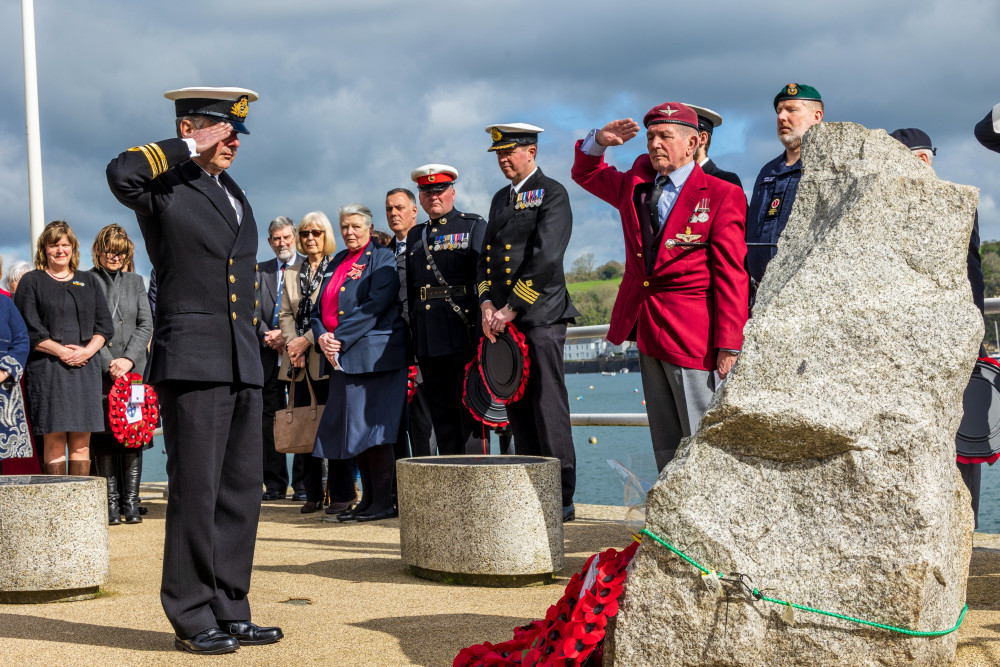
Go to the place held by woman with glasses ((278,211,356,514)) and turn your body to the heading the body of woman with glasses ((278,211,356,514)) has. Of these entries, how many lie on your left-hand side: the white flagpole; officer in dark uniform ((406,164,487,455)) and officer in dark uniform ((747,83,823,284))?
2

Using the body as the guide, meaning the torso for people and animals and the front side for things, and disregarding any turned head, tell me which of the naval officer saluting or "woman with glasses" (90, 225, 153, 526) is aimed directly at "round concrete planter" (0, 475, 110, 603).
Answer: the woman with glasses

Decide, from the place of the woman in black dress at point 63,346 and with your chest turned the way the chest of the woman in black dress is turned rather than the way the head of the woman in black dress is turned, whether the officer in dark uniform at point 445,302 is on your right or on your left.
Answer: on your left

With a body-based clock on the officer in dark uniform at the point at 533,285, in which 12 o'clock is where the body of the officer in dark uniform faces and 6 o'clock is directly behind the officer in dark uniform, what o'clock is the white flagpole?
The white flagpole is roughly at 3 o'clock from the officer in dark uniform.

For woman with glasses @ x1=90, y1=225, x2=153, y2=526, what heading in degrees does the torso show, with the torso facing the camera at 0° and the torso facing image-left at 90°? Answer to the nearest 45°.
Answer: approximately 0°

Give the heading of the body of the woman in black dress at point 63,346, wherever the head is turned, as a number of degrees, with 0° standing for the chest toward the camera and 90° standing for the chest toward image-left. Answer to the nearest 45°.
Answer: approximately 0°

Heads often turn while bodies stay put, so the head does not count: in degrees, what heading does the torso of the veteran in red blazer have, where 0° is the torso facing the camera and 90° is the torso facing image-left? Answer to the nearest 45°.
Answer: approximately 45°

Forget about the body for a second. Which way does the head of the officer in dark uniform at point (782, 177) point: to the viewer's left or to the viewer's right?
to the viewer's left

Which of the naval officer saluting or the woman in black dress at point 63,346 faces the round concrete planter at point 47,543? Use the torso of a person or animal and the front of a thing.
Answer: the woman in black dress

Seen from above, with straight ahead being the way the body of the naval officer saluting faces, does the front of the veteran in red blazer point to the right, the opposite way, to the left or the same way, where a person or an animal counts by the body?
to the right

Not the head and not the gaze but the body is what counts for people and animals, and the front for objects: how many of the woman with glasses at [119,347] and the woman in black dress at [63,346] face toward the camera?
2

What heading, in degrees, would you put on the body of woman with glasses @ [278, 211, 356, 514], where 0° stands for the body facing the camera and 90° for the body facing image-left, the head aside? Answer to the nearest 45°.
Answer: approximately 45°

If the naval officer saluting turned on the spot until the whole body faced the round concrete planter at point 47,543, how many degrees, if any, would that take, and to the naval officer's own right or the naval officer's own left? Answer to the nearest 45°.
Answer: approximately 180°
